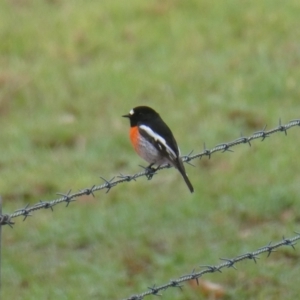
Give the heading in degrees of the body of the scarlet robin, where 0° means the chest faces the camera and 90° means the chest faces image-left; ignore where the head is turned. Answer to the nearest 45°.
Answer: approximately 90°
